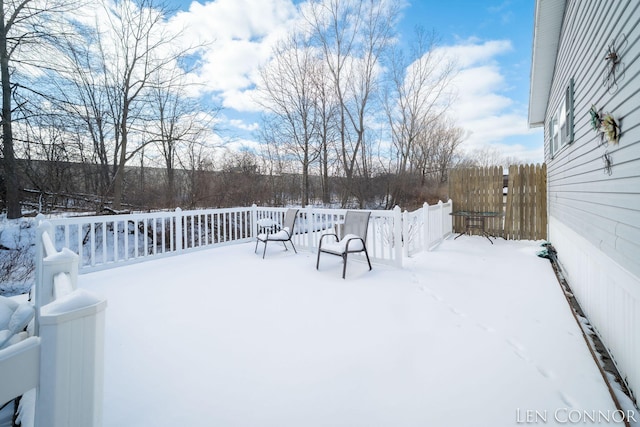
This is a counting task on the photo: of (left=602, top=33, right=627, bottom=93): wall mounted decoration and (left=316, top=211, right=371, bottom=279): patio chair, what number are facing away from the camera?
0

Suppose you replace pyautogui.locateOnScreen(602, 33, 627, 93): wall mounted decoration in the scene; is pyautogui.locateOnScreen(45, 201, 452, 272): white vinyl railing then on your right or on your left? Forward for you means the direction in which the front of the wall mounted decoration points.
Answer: on your right

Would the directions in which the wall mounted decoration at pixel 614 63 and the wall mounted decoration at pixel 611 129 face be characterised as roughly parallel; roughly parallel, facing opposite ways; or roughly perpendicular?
roughly parallel

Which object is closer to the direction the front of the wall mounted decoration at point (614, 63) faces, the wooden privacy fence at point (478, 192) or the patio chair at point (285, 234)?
the patio chair

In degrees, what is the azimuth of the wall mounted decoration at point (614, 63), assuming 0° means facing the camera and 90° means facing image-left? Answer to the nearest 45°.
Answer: approximately 45°

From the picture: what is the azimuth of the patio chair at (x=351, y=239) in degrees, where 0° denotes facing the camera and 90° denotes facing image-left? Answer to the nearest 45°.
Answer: approximately 45°

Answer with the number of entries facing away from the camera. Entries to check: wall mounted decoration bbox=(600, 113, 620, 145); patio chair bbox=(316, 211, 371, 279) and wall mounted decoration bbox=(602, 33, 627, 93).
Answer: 0

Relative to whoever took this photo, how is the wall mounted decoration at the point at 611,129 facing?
facing the viewer and to the left of the viewer

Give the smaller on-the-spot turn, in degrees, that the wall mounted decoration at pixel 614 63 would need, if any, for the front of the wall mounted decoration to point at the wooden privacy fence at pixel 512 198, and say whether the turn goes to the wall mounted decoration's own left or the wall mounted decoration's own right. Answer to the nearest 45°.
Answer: approximately 135° to the wall mounted decoration's own right
